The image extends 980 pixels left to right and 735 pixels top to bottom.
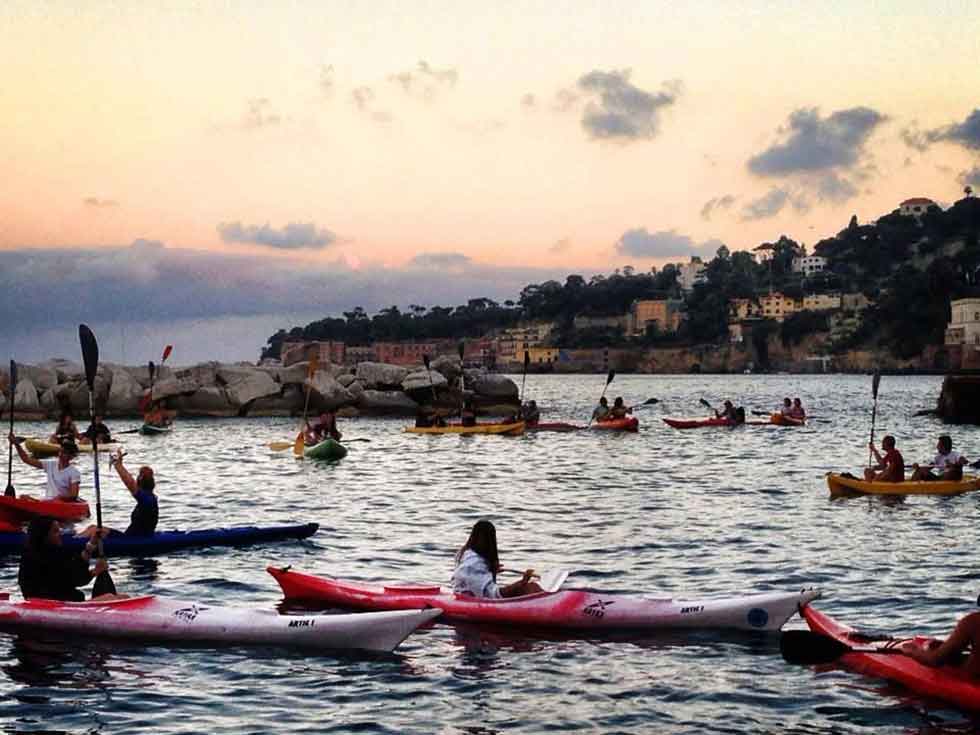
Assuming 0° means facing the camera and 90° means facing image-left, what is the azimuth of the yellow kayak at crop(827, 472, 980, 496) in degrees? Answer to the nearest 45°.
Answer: approximately 90°

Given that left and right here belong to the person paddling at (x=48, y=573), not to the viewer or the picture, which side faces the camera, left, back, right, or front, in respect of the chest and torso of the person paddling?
right

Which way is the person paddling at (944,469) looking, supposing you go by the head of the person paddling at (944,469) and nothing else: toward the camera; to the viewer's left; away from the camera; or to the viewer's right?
to the viewer's left

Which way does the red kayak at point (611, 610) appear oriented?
to the viewer's right

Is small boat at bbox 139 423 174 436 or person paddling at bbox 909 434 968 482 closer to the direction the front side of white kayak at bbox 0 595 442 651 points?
the person paddling

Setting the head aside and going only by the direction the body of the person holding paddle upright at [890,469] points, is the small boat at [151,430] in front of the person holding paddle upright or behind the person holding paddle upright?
in front

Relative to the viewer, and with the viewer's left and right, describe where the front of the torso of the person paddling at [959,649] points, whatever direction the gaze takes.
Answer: facing to the left of the viewer

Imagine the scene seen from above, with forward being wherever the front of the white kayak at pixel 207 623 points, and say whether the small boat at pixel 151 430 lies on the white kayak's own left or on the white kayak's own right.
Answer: on the white kayak's own left

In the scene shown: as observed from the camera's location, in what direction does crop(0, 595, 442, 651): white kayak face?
facing to the right of the viewer

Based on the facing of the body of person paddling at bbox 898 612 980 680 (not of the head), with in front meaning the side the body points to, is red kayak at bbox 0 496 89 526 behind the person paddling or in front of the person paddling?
in front

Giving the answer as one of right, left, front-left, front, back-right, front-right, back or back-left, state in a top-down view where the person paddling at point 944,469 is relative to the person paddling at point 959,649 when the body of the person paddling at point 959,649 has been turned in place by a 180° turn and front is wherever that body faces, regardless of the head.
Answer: left

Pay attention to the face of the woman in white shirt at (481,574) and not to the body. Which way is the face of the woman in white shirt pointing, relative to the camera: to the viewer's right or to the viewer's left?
to the viewer's right
